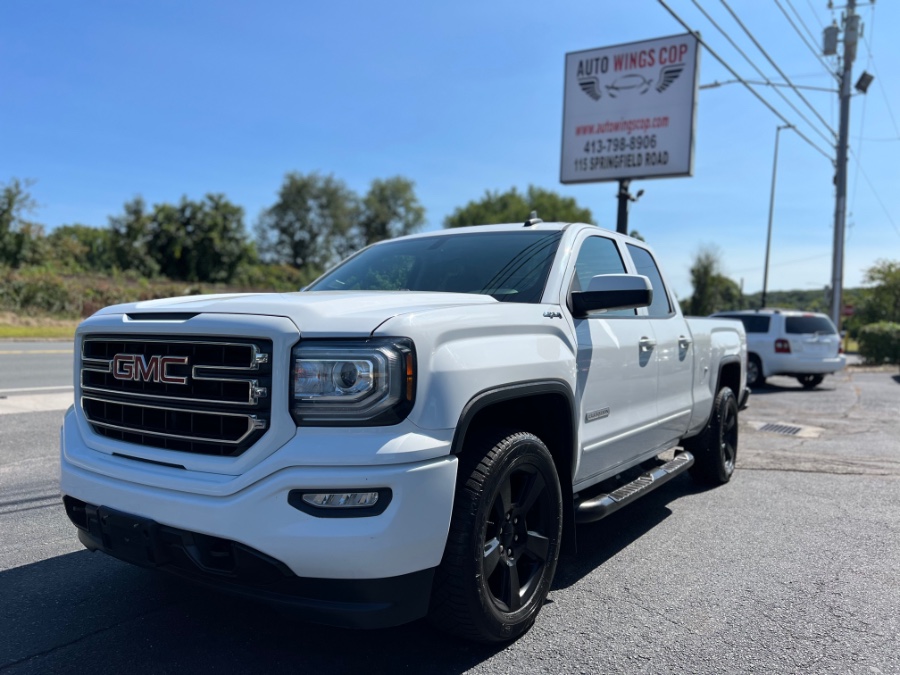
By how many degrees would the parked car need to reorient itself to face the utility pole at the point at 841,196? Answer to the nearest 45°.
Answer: approximately 45° to its right

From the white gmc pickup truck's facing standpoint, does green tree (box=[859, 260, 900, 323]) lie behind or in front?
behind

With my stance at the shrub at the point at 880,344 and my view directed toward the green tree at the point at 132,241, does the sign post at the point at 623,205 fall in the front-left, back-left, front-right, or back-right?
front-left

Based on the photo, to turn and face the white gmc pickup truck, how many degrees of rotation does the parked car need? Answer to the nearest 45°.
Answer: approximately 135° to its left

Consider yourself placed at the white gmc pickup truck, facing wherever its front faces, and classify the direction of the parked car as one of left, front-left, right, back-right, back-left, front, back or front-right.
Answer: back

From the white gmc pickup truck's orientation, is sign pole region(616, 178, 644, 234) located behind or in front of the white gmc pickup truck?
behind

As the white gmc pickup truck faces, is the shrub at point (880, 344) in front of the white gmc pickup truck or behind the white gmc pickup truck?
behind

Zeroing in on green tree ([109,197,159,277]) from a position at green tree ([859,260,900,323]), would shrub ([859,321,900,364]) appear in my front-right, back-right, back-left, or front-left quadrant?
front-left

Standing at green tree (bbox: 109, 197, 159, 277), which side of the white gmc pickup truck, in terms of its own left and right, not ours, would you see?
right

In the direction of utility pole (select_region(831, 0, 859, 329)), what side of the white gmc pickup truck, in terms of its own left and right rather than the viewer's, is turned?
back

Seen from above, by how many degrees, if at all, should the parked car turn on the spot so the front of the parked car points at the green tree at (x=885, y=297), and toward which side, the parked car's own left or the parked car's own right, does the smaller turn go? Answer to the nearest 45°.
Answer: approximately 45° to the parked car's own right

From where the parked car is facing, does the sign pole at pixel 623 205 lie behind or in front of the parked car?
in front

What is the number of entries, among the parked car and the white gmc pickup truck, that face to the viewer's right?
0

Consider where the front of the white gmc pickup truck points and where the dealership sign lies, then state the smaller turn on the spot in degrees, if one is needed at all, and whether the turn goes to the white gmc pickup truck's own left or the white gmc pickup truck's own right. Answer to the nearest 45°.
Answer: approximately 135° to the white gmc pickup truck's own right

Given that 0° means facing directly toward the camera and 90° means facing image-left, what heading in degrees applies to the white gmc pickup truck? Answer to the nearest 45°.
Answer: approximately 45°
